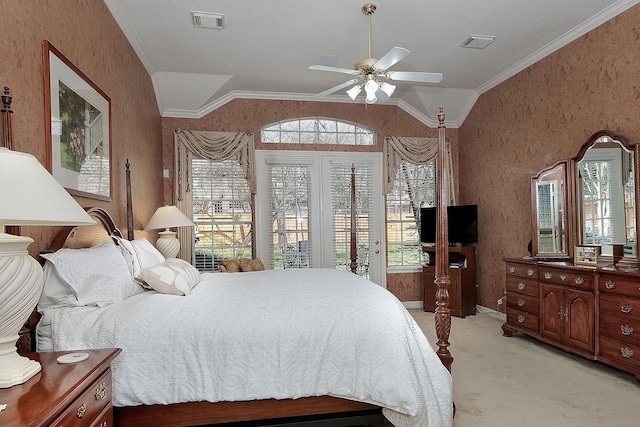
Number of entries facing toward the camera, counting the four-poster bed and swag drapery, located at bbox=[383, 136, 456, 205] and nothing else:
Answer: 1

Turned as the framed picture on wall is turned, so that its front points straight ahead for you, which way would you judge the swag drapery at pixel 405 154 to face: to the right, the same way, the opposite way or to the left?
to the right

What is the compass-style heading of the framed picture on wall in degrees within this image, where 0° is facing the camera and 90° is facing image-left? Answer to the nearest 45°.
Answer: approximately 315°

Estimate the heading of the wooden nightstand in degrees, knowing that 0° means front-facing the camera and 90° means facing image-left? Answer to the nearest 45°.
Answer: approximately 315°

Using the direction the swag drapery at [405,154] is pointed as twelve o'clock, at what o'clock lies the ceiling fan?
The ceiling fan is roughly at 12 o'clock from the swag drapery.

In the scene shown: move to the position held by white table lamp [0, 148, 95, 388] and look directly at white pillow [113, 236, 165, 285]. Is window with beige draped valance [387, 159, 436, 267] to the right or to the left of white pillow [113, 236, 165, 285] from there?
right

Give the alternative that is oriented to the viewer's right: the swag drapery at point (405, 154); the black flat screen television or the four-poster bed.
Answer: the four-poster bed

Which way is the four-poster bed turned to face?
to the viewer's right

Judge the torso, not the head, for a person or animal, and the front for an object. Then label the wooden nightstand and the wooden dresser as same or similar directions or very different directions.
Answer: very different directions

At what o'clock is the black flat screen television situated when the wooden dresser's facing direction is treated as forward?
The black flat screen television is roughly at 3 o'clock from the wooden dresser.

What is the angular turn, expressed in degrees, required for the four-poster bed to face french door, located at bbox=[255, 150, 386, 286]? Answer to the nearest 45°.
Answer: approximately 90° to its left

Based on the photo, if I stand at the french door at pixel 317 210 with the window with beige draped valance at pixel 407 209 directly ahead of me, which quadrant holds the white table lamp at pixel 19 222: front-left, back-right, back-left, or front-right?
back-right
